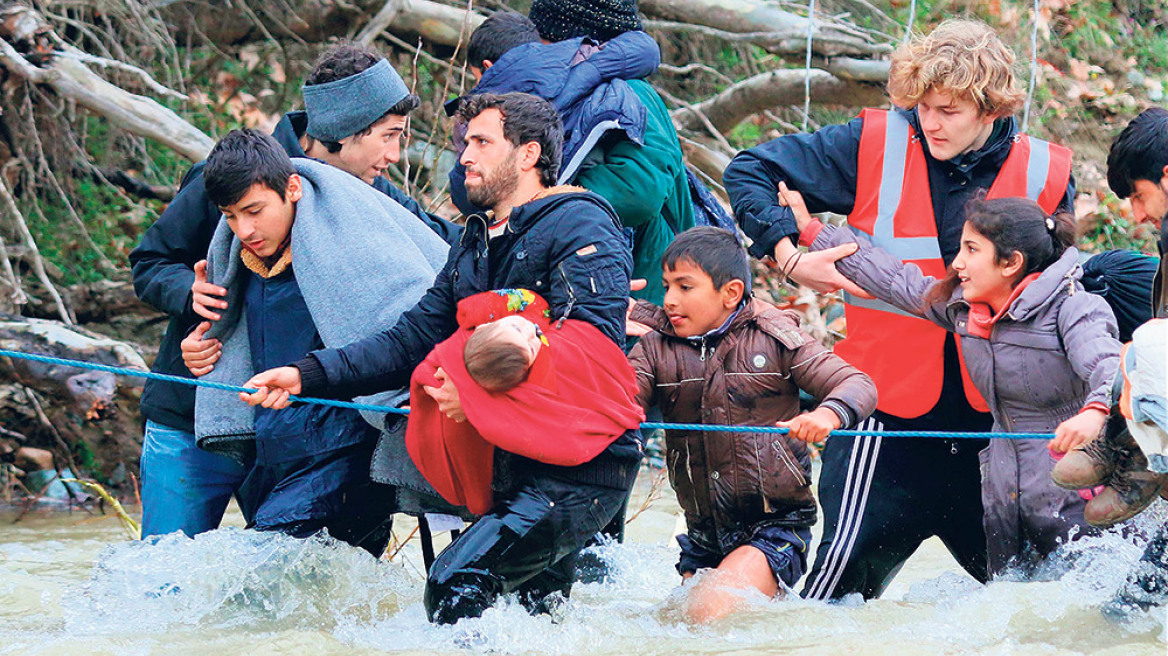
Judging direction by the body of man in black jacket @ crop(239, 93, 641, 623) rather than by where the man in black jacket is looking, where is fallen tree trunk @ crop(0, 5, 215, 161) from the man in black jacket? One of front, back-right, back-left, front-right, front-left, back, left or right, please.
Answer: right

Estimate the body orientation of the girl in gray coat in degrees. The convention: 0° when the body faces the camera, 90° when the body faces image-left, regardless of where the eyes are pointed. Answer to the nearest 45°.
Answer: approximately 45°

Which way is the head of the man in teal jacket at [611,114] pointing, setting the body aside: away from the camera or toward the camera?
away from the camera

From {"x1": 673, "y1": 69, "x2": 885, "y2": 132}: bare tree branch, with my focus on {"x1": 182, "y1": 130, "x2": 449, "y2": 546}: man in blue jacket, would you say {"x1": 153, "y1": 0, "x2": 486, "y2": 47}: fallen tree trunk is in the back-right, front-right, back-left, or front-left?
front-right

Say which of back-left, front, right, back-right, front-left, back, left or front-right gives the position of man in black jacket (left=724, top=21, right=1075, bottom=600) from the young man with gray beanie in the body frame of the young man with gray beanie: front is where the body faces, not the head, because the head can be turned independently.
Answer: front

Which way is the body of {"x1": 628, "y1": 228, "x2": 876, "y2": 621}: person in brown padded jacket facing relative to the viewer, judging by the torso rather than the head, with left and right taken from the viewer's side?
facing the viewer and to the left of the viewer

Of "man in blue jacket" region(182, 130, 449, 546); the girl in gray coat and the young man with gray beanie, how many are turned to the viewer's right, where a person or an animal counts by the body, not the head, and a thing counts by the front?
1

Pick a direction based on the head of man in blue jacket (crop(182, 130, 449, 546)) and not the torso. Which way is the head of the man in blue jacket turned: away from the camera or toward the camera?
toward the camera

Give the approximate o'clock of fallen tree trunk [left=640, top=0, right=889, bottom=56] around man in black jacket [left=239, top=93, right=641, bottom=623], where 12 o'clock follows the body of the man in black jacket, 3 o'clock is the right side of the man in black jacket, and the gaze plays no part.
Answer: The fallen tree trunk is roughly at 5 o'clock from the man in black jacket.

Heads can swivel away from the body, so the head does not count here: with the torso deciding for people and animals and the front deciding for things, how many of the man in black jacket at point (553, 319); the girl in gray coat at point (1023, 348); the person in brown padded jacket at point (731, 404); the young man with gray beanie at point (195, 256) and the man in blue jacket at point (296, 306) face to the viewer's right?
1

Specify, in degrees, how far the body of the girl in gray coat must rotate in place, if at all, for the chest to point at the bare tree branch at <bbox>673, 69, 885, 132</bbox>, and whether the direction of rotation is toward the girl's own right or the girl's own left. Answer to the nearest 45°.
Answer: approximately 135° to the girl's own right

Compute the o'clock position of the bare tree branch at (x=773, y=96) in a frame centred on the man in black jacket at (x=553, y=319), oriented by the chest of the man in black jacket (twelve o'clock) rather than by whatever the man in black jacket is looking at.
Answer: The bare tree branch is roughly at 5 o'clock from the man in black jacket.

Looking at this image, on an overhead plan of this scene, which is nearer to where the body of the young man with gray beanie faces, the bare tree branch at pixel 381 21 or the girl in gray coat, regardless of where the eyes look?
the girl in gray coat
